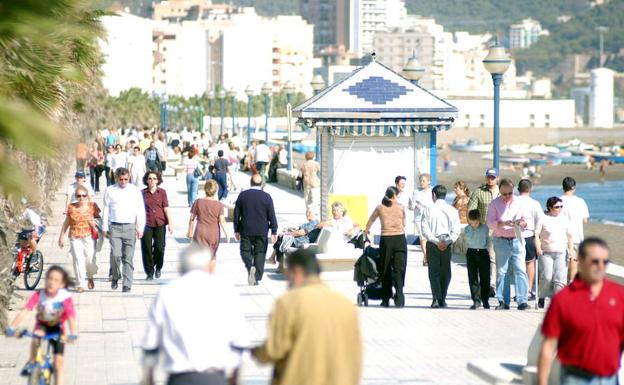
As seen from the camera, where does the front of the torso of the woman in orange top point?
toward the camera

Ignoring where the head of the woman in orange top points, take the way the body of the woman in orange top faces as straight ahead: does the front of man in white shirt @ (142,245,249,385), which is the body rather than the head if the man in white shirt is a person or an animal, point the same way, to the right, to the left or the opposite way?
the opposite way

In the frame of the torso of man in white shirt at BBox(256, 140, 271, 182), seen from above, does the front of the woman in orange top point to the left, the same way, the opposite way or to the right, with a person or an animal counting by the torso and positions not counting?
the opposite way

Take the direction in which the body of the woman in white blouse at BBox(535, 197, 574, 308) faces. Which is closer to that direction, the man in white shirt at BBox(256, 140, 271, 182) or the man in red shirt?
the man in red shirt

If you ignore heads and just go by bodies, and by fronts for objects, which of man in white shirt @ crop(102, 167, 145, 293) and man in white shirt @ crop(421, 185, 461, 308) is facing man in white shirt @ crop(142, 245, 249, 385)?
man in white shirt @ crop(102, 167, 145, 293)

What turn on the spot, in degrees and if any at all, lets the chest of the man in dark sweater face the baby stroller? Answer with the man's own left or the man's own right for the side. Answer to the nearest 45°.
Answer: approximately 135° to the man's own right

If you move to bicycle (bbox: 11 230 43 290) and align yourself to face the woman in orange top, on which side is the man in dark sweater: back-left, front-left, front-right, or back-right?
front-left

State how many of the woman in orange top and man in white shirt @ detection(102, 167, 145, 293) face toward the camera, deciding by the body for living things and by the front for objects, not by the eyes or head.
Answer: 2

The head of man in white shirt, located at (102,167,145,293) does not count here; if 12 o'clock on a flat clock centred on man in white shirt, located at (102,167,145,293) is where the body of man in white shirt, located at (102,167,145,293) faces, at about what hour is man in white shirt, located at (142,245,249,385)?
man in white shirt, located at (142,245,249,385) is roughly at 12 o'clock from man in white shirt, located at (102,167,145,293).

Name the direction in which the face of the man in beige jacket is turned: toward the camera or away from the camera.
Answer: away from the camera

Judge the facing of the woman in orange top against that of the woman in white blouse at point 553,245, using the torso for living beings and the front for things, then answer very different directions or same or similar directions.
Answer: same or similar directions

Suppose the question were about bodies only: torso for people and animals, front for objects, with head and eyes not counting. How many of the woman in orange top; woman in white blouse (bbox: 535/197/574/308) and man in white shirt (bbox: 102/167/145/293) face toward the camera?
3

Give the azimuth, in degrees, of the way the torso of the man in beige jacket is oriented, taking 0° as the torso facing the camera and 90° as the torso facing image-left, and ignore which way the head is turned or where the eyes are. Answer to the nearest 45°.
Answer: approximately 135°

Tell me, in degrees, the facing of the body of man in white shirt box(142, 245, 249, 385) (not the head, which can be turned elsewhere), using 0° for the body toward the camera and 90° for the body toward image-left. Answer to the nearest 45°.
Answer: approximately 180°
